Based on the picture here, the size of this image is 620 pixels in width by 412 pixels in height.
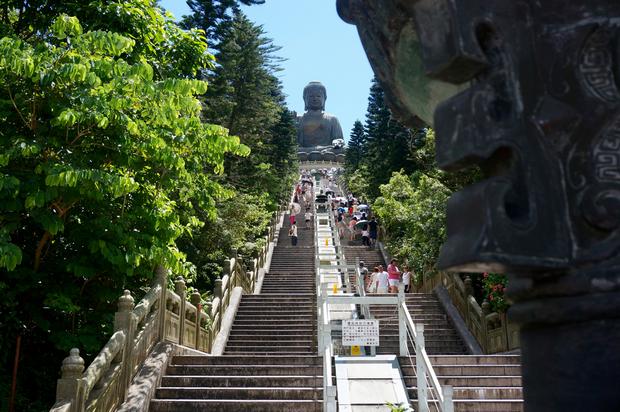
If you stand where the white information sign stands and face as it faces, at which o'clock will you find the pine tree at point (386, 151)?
The pine tree is roughly at 6 o'clock from the white information sign.

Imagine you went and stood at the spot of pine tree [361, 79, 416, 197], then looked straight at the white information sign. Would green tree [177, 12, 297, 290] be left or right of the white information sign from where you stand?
right

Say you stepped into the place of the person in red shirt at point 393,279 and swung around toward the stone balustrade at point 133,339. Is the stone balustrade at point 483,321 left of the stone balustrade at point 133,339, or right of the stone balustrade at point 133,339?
left

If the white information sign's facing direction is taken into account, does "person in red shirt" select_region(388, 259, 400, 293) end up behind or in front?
behind

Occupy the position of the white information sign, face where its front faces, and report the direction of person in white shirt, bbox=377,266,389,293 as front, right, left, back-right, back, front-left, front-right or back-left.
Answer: back

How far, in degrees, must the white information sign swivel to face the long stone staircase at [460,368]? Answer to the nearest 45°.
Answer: approximately 90° to its left

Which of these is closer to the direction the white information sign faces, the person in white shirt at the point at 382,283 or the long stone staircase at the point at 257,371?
the long stone staircase

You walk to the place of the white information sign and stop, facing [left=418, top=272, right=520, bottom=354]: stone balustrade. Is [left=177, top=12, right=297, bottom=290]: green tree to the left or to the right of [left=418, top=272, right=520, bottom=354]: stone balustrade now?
left

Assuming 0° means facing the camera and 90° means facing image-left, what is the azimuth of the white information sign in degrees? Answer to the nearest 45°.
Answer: approximately 0°

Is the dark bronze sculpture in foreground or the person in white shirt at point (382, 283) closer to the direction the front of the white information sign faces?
the dark bronze sculpture in foreground

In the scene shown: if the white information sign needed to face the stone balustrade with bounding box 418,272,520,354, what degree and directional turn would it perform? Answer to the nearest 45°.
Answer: approximately 135° to its left

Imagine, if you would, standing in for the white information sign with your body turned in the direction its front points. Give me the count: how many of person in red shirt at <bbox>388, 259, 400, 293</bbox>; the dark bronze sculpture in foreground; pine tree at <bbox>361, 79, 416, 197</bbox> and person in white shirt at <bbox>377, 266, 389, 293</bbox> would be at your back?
3

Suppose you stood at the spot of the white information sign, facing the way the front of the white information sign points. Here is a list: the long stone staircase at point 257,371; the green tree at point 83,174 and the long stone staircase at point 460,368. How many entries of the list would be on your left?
1

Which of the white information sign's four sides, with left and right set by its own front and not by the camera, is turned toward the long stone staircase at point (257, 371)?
right

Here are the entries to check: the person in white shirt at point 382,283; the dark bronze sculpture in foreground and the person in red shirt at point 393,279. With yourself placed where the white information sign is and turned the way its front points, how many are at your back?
2
